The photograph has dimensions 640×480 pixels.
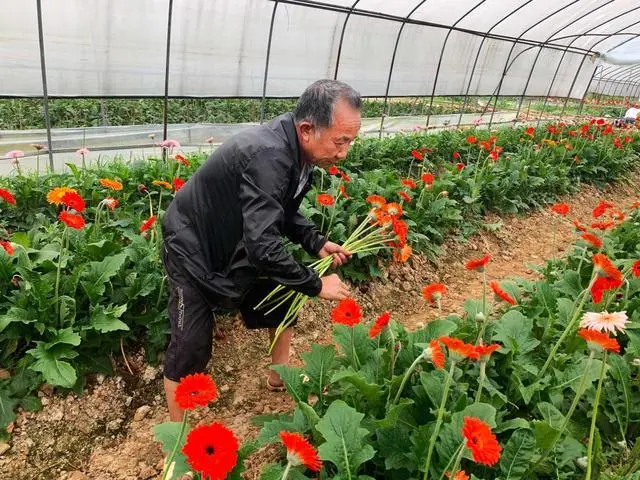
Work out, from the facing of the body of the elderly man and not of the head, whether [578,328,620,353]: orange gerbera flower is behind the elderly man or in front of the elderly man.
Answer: in front

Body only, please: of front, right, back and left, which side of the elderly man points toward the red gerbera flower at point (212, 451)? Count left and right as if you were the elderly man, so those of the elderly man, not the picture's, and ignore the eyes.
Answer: right

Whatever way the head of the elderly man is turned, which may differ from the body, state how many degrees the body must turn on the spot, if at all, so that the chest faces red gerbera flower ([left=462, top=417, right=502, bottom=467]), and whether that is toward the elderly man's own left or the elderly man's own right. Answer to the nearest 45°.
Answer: approximately 45° to the elderly man's own right

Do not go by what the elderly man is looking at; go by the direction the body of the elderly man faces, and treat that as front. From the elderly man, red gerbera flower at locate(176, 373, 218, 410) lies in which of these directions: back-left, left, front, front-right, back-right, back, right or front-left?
right

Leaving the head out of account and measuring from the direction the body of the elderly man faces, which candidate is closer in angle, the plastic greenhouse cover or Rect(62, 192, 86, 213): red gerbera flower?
the plastic greenhouse cover

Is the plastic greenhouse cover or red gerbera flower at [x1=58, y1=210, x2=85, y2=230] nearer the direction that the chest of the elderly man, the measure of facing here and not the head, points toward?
the plastic greenhouse cover

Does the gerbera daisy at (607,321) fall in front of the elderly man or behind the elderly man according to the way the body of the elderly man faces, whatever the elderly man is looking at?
in front

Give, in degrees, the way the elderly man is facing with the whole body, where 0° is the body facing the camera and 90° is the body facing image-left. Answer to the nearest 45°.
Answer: approximately 270°

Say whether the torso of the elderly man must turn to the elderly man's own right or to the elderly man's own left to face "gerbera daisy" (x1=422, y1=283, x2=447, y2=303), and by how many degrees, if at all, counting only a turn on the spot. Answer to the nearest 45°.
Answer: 0° — they already face it

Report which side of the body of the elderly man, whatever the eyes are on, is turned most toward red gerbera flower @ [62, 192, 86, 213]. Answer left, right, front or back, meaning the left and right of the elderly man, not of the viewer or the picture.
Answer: back

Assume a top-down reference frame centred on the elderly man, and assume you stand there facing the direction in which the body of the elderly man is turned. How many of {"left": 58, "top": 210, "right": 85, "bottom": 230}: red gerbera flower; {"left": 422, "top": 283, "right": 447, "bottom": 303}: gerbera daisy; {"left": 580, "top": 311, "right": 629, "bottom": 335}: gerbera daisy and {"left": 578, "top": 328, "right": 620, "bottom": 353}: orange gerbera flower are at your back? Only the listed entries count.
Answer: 1
